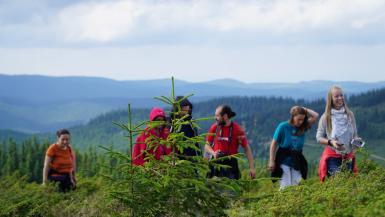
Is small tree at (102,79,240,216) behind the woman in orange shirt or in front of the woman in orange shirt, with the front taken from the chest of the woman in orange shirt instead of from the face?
in front

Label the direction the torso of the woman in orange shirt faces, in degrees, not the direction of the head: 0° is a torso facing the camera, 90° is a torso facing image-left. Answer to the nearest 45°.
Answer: approximately 315°
